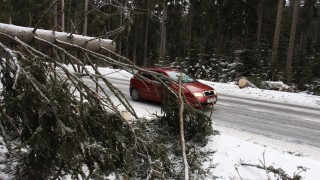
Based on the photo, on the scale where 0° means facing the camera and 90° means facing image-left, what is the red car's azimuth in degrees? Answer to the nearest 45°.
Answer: approximately 315°

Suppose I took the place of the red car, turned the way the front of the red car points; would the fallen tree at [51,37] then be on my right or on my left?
on my right
